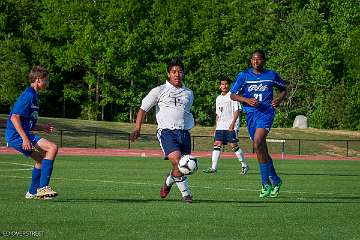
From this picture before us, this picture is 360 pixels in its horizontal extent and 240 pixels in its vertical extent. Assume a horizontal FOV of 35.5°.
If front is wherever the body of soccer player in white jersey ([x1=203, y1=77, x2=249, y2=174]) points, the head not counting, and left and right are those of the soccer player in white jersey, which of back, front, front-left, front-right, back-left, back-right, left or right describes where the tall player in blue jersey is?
front-left

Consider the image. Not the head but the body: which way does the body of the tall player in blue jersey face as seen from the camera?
toward the camera

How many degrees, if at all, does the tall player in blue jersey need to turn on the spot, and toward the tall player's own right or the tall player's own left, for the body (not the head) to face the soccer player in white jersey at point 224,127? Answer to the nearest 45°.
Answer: approximately 180°

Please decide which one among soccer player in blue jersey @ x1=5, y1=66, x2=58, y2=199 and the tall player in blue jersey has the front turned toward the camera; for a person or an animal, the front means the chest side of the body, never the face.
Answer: the tall player in blue jersey

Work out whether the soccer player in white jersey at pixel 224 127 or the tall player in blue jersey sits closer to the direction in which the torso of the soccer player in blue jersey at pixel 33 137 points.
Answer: the tall player in blue jersey

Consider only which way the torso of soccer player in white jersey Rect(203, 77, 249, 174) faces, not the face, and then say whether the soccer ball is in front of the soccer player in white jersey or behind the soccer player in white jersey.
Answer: in front

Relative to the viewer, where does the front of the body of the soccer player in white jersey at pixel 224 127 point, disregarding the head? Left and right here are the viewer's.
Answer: facing the viewer and to the left of the viewer

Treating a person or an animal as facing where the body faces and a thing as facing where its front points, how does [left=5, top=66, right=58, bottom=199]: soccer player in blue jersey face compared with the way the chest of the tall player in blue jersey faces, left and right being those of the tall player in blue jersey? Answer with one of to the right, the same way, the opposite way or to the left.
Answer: to the left

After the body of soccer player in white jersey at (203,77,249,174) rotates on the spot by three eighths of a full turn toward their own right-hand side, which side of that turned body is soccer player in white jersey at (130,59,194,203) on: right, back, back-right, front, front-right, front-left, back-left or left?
back

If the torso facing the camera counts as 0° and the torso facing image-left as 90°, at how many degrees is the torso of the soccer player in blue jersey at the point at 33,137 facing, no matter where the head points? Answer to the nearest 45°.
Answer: approximately 270°

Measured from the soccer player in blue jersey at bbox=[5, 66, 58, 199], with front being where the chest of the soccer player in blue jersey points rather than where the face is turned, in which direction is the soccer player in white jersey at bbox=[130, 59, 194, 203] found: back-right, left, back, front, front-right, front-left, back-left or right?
front

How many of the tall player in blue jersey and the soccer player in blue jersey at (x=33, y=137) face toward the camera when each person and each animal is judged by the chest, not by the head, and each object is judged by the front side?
1
